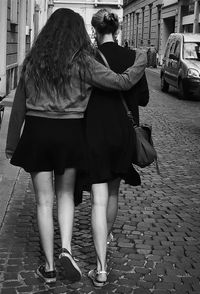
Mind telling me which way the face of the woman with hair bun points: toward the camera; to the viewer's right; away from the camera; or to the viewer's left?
away from the camera

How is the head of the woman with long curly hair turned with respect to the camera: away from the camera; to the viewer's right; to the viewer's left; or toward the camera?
away from the camera

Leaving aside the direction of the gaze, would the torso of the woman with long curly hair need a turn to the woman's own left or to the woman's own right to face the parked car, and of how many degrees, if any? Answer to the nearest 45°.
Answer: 0° — they already face it

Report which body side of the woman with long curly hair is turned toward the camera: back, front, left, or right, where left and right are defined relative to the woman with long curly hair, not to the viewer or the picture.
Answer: back
